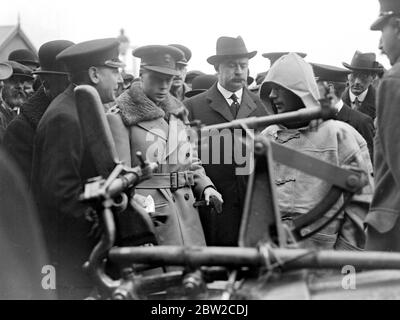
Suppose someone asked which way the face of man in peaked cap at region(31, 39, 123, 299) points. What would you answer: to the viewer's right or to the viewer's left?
to the viewer's right

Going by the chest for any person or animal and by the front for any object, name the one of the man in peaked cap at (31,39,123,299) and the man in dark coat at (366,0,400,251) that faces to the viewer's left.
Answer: the man in dark coat

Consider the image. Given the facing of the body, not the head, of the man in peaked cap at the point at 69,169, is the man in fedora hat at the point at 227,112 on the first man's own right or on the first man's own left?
on the first man's own left

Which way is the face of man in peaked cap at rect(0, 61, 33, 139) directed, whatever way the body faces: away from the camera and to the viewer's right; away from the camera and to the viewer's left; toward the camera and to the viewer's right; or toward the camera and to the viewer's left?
toward the camera and to the viewer's right

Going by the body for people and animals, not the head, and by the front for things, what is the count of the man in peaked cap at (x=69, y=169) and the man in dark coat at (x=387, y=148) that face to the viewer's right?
1

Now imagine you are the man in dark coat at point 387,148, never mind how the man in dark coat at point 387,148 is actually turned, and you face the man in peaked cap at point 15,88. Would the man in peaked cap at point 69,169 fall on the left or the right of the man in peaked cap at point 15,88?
left

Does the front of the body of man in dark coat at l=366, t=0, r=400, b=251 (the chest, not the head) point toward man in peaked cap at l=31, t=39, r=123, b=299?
yes

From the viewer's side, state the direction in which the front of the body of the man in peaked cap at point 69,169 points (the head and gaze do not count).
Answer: to the viewer's right

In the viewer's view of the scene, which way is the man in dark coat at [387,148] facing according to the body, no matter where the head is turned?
to the viewer's left

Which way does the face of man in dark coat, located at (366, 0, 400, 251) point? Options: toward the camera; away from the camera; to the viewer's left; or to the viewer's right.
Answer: to the viewer's left

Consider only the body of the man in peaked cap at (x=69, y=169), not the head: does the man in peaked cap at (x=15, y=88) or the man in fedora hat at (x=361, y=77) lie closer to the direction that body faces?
the man in fedora hat

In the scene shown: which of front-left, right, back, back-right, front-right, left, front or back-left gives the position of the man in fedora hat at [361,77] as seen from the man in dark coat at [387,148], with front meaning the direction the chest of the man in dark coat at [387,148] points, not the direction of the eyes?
right

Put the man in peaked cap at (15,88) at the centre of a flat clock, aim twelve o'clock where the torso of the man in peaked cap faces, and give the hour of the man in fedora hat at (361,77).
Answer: The man in fedora hat is roughly at 11 o'clock from the man in peaked cap.

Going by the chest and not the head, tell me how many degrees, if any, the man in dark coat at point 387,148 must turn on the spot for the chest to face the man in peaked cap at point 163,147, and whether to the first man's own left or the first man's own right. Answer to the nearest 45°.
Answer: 0° — they already face them

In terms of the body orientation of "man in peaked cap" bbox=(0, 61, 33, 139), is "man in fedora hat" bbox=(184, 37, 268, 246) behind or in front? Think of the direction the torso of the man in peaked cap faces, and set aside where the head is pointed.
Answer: in front
